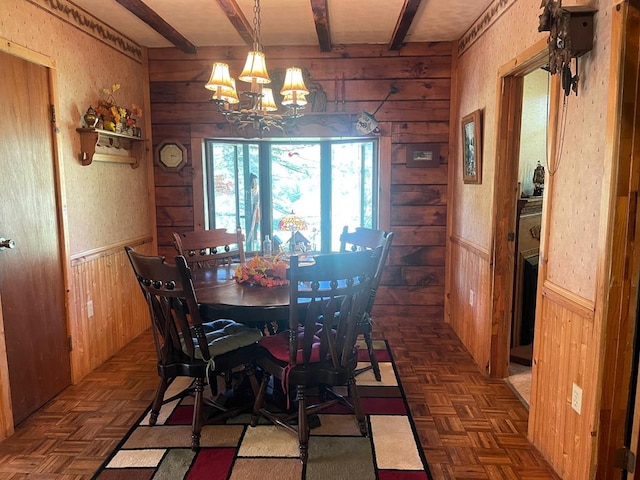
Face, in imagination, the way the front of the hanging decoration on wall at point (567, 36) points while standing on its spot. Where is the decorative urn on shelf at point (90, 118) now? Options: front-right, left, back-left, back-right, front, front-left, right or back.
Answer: front-right

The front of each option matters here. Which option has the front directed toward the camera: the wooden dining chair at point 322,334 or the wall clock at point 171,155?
the wall clock

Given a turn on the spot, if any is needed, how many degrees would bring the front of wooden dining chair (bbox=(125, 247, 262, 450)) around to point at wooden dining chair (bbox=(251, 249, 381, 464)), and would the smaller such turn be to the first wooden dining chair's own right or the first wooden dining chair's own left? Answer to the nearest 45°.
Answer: approximately 90° to the first wooden dining chair's own right

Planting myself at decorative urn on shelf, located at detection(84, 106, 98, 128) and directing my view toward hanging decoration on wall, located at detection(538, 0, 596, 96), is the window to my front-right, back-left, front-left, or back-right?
front-left

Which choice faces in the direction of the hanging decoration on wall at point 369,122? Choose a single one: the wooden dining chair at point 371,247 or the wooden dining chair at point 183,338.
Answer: the wooden dining chair at point 183,338

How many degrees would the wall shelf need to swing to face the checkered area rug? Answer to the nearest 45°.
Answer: approximately 45° to its right

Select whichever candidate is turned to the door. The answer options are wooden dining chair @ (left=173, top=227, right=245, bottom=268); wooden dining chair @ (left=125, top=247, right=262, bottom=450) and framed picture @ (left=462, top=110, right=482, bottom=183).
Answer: the framed picture

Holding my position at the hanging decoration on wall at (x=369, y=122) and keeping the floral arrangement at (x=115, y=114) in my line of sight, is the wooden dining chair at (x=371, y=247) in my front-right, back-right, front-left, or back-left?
front-left

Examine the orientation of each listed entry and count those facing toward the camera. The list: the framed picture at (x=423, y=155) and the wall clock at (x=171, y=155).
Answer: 2

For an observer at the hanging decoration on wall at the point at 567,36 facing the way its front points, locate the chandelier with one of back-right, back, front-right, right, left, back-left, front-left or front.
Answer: front-right

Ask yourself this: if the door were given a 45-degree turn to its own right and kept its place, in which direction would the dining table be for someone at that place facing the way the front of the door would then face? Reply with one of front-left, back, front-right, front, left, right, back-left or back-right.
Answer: front-left

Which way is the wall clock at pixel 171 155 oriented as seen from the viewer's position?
toward the camera

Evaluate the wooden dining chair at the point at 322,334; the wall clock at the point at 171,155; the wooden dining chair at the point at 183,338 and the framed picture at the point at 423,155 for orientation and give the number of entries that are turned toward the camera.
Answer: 2

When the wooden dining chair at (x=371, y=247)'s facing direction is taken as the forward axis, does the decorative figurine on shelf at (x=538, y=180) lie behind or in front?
behind

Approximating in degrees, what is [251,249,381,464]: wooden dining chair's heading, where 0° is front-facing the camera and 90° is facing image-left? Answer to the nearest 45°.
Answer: approximately 135°

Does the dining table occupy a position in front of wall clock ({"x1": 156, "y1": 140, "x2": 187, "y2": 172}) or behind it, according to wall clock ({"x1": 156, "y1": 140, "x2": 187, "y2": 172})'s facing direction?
in front

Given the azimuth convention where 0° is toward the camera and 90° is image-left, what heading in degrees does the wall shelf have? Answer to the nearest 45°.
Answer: approximately 315°

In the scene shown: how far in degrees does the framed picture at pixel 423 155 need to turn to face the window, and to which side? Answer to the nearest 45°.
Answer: approximately 90° to its right
